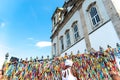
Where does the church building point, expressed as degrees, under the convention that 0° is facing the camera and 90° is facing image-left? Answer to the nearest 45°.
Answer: approximately 45°
